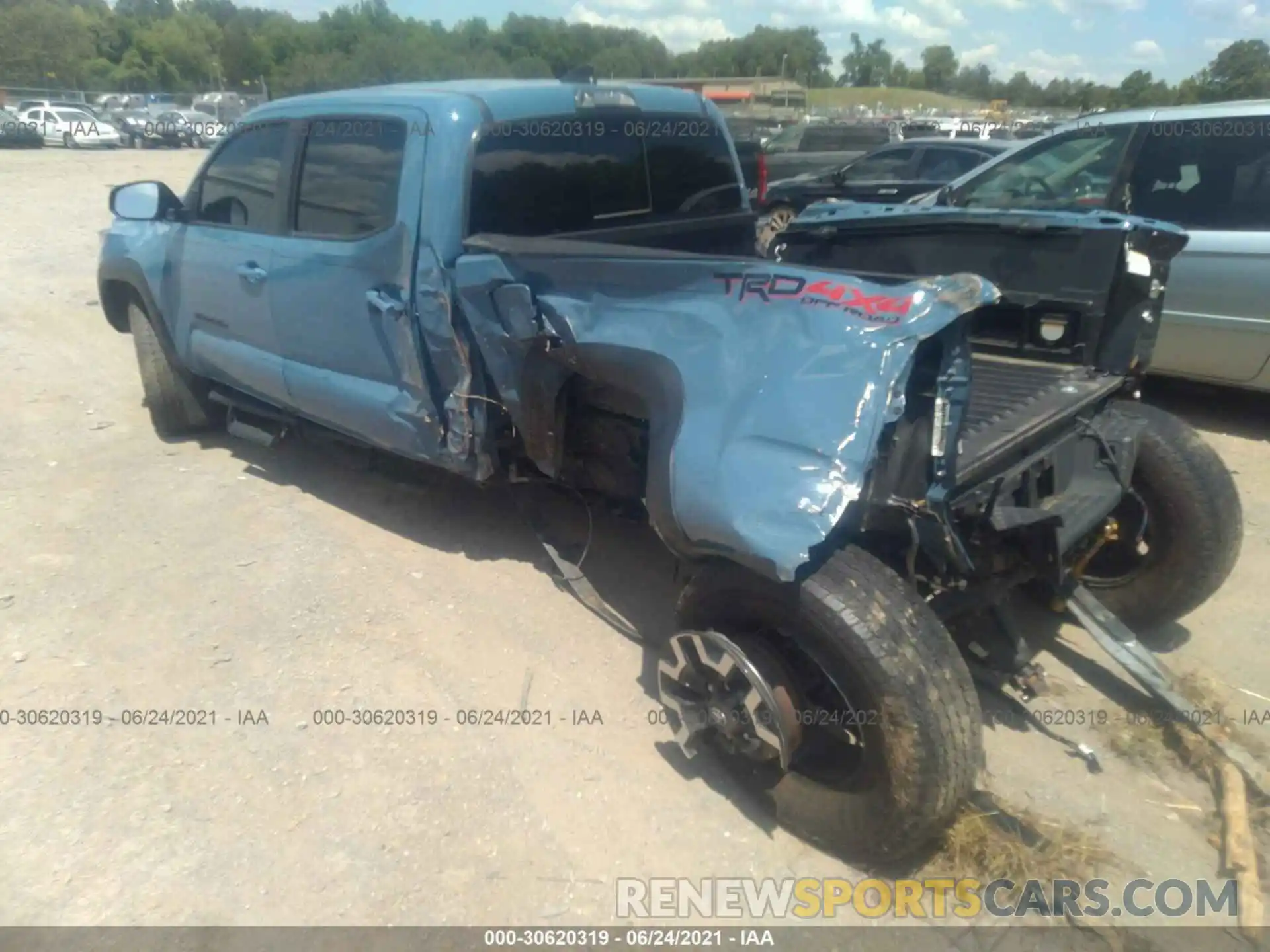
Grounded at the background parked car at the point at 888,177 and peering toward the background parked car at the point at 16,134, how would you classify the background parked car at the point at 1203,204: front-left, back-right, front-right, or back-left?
back-left

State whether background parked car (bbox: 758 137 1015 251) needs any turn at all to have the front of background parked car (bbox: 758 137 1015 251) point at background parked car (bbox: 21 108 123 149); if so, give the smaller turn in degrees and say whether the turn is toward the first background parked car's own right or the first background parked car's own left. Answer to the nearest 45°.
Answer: approximately 45° to the first background parked car's own right

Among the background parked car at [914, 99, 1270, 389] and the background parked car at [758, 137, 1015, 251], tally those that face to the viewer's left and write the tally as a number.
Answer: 2

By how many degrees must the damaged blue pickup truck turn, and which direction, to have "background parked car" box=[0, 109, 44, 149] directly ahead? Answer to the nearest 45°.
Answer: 0° — it already faces it

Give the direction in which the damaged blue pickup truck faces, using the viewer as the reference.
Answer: facing away from the viewer and to the left of the viewer

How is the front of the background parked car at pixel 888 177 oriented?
to the viewer's left

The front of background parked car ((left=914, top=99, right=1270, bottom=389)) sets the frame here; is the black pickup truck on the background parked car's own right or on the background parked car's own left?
on the background parked car's own right

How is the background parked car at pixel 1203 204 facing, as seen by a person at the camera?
facing to the left of the viewer

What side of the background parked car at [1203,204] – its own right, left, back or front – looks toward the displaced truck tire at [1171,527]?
left
